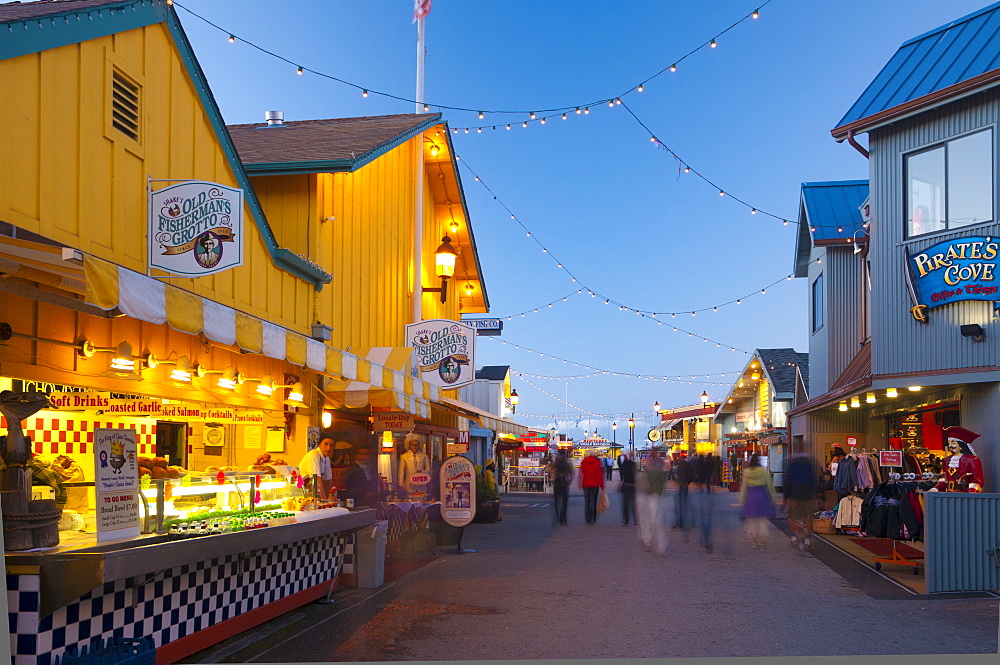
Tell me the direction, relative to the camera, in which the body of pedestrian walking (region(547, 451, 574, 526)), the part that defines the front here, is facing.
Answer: away from the camera

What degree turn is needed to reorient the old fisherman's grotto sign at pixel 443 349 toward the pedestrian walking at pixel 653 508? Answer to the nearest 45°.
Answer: approximately 90° to its left

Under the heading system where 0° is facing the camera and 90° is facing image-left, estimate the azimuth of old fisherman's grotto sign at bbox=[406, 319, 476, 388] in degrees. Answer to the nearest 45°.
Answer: approximately 0°

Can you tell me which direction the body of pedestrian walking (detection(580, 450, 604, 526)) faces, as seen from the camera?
away from the camera

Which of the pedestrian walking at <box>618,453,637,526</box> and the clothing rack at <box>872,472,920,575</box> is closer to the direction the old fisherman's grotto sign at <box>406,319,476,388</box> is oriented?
the clothing rack

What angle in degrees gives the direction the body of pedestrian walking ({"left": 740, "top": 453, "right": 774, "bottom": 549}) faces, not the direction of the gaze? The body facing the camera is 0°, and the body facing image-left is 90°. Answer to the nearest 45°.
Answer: approximately 180°

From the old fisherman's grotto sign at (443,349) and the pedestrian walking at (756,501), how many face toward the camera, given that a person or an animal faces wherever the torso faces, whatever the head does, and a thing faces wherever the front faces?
1

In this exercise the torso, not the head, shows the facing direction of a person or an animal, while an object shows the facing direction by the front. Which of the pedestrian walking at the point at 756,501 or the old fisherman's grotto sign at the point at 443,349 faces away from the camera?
the pedestrian walking
